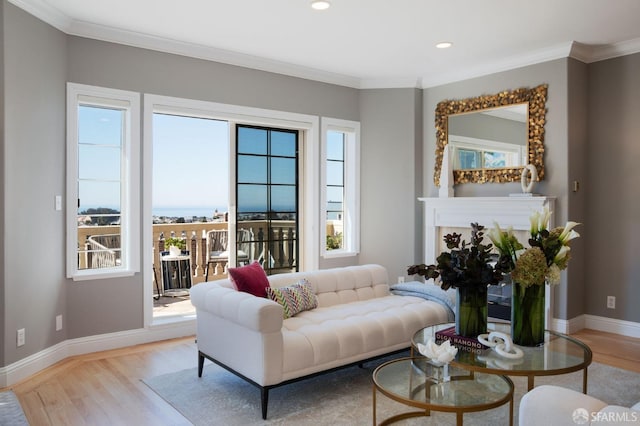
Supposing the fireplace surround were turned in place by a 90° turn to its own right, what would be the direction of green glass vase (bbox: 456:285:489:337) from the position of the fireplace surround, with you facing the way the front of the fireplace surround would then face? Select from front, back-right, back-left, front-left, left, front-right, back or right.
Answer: back-left

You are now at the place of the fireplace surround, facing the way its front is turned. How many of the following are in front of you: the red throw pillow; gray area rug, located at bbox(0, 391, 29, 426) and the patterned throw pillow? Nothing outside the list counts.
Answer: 3

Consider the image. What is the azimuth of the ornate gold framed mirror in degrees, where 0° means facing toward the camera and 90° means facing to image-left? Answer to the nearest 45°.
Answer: approximately 45°

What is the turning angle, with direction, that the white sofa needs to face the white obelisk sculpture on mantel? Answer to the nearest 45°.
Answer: approximately 90° to its left

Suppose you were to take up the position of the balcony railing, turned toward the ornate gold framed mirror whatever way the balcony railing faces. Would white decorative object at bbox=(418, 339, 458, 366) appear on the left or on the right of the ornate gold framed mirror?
right

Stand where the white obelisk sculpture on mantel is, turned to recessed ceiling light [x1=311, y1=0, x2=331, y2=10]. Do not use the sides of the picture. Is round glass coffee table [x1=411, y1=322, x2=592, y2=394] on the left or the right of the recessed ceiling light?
left

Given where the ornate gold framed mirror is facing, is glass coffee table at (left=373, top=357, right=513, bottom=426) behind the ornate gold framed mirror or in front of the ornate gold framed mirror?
in front

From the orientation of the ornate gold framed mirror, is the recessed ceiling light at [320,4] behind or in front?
in front

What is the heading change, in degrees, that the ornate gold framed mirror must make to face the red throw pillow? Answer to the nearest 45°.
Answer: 0° — it already faces it

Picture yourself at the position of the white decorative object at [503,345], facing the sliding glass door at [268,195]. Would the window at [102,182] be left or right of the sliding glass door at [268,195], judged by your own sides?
left

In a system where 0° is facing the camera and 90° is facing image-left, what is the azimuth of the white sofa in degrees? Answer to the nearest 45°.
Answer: approximately 315°

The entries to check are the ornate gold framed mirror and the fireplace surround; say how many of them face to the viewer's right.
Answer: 0
